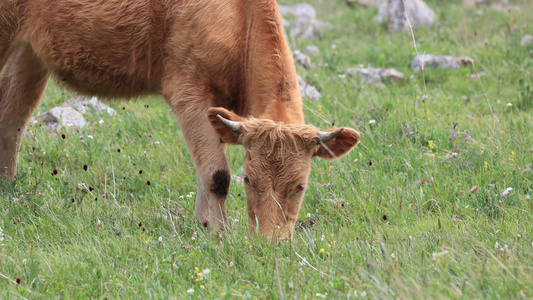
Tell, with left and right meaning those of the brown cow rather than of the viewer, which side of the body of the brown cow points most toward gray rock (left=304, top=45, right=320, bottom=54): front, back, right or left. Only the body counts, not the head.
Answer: left

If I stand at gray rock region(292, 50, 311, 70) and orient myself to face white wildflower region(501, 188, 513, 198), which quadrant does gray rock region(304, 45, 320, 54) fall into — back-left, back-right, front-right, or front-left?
back-left

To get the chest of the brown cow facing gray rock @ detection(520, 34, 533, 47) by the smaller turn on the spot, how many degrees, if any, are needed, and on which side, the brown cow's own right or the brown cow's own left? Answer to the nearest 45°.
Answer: approximately 90° to the brown cow's own left

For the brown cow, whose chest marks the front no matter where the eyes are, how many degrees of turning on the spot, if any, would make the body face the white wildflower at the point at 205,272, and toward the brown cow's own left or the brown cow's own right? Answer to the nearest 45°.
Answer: approximately 45° to the brown cow's own right

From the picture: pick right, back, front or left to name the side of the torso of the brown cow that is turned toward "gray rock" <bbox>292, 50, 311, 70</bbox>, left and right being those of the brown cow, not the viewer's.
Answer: left

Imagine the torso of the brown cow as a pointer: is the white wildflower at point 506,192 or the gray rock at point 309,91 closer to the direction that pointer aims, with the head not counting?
the white wildflower

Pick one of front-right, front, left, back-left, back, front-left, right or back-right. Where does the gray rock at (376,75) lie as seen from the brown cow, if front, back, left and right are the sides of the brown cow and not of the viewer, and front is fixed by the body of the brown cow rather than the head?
left

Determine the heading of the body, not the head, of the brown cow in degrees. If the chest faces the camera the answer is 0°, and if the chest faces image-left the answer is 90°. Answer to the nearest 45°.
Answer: approximately 315°

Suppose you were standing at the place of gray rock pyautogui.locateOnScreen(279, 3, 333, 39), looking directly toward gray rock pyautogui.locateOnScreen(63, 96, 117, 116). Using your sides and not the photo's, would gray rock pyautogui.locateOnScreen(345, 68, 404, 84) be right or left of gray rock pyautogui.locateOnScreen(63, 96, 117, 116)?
left

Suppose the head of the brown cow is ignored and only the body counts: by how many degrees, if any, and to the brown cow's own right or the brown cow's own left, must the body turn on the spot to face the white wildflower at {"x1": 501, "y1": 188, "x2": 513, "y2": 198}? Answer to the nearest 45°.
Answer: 0° — it already faces it

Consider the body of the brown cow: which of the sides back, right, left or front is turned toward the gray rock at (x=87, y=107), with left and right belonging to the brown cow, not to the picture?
back

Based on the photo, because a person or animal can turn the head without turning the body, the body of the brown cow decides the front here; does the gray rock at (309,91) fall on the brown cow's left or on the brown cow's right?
on the brown cow's left
